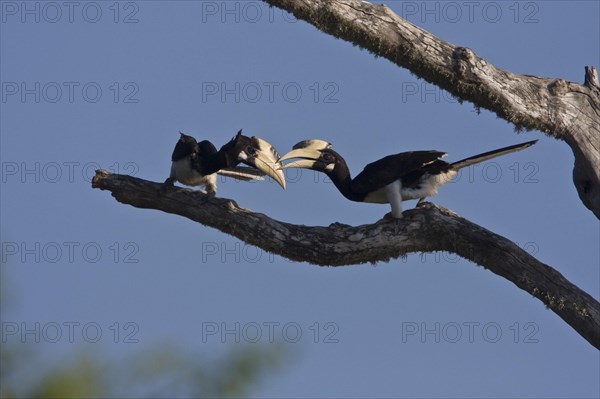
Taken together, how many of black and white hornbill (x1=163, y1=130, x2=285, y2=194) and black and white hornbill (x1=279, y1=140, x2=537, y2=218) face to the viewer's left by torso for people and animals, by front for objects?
1

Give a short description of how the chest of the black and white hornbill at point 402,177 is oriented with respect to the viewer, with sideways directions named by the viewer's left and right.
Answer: facing to the left of the viewer

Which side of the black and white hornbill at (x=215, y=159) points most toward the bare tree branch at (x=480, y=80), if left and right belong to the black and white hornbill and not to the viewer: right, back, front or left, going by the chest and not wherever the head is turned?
front

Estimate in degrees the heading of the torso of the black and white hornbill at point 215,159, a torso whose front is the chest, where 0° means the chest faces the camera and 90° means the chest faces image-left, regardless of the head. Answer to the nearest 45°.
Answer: approximately 315°

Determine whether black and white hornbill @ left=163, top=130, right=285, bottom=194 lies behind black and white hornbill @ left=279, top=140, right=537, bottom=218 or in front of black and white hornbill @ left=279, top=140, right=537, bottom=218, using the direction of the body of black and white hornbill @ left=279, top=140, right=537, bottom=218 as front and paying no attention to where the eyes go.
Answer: in front

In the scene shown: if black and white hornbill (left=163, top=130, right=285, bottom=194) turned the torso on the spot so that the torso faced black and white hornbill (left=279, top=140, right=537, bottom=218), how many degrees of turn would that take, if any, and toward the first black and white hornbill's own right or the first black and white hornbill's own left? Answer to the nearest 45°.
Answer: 0° — it already faces it
